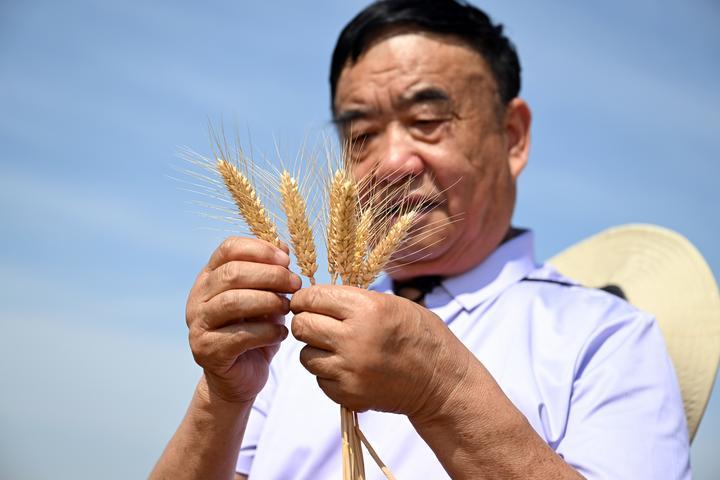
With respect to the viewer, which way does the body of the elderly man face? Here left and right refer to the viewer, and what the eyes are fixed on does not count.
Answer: facing the viewer and to the left of the viewer
